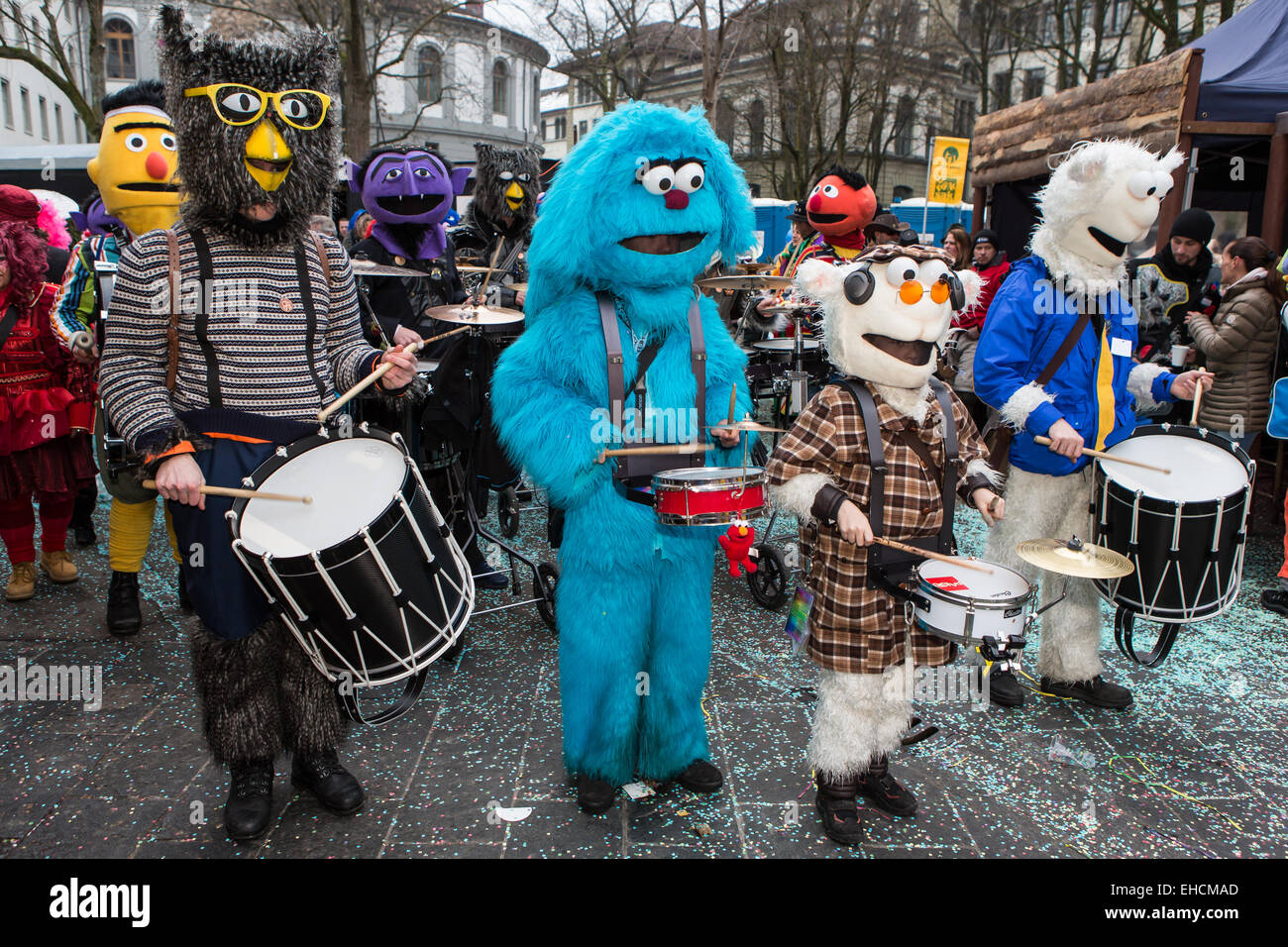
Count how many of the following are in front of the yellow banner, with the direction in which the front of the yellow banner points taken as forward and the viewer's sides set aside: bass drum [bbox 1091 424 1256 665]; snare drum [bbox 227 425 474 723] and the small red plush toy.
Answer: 3

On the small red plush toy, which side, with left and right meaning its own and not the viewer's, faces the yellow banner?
back

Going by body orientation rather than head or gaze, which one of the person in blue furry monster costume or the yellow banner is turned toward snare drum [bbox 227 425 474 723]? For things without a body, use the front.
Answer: the yellow banner

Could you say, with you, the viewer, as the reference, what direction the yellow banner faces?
facing the viewer

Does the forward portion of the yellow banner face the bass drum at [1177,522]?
yes

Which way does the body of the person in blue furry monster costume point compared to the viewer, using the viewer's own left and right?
facing the viewer and to the right of the viewer

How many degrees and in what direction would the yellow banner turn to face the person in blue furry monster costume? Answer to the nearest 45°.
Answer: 0° — it already faces them

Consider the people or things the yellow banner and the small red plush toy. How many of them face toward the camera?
2

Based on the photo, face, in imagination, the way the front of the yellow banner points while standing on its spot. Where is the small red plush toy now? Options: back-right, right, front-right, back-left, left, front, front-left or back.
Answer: front

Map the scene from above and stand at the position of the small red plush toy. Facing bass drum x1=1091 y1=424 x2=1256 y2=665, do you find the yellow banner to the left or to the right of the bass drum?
left

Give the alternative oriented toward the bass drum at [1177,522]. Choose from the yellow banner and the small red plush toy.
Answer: the yellow banner

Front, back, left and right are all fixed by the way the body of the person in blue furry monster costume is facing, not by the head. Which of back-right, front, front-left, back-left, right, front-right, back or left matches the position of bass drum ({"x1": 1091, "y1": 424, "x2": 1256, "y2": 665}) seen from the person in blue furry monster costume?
front-left

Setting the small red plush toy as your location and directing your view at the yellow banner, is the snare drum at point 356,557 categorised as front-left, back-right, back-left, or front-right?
back-left

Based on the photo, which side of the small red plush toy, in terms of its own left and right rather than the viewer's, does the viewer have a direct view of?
front

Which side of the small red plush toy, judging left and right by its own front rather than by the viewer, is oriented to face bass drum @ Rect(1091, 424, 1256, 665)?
left
